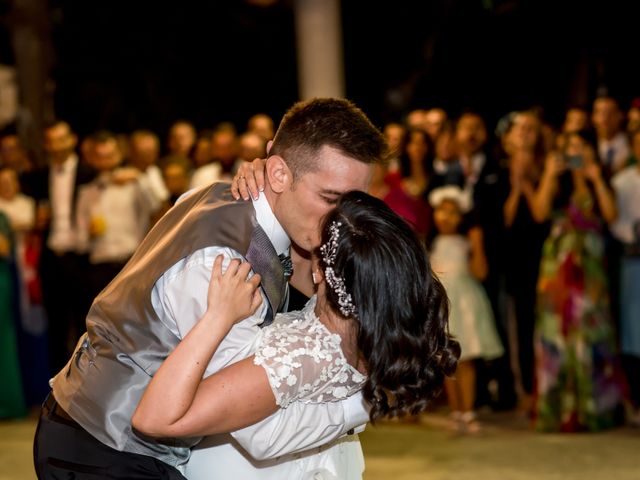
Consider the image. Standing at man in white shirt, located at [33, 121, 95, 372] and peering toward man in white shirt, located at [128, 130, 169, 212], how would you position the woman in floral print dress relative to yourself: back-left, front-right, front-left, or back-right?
front-right

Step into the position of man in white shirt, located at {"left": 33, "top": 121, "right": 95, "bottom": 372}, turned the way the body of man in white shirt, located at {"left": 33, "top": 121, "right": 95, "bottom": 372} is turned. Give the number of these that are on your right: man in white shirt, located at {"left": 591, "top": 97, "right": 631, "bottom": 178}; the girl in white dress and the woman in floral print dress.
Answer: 0

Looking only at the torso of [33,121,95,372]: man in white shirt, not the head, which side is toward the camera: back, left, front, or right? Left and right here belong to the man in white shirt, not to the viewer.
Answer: front

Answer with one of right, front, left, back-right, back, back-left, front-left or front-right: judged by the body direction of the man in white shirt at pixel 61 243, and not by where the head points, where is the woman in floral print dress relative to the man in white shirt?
front-left

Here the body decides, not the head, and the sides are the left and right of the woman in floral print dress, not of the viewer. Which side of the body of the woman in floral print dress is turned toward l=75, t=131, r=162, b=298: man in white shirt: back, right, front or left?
right

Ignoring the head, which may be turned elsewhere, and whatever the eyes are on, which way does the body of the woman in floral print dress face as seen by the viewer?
toward the camera

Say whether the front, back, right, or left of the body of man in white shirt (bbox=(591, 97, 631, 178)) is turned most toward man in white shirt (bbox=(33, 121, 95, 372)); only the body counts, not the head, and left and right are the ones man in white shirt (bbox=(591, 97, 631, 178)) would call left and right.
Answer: right

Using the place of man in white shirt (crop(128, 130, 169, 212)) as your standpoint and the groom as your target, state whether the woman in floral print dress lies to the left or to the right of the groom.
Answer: left

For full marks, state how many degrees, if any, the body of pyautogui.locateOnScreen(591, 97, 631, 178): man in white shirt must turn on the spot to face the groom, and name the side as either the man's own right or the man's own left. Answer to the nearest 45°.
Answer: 0° — they already face them

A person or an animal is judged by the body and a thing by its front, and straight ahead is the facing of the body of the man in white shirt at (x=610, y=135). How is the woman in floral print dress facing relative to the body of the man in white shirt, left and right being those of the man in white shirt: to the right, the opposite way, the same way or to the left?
the same way

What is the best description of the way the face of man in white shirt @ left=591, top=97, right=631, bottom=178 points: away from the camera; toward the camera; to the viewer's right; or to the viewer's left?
toward the camera

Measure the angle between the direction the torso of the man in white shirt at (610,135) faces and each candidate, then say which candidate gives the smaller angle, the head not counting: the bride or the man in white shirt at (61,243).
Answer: the bride

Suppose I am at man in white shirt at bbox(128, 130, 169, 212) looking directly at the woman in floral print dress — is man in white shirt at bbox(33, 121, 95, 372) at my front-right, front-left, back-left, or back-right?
back-right

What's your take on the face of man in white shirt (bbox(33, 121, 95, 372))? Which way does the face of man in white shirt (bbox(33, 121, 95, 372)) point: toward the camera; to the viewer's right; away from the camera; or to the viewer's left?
toward the camera

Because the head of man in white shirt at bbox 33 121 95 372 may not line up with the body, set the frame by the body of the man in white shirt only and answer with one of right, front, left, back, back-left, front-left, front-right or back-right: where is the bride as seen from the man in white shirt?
front
